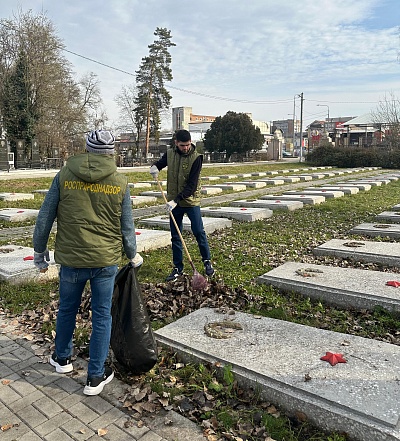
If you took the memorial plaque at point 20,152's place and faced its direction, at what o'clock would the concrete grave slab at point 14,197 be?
The concrete grave slab is roughly at 12 o'clock from the memorial plaque.

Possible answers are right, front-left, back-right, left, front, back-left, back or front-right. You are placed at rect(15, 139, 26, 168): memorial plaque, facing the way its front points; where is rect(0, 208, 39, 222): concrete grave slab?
front

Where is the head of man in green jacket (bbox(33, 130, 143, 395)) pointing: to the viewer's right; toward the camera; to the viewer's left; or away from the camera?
away from the camera

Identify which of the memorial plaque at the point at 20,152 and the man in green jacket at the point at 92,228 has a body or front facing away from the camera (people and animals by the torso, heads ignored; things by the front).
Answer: the man in green jacket

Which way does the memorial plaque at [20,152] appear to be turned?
toward the camera

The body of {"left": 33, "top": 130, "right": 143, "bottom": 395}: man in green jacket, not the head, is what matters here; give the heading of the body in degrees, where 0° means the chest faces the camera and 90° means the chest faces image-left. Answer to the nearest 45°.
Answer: approximately 180°

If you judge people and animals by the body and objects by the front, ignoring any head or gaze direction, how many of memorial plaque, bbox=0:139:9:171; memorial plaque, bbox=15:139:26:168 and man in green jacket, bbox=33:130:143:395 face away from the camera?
1

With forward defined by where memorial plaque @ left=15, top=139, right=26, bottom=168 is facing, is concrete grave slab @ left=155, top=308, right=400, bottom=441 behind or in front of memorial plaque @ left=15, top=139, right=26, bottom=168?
in front

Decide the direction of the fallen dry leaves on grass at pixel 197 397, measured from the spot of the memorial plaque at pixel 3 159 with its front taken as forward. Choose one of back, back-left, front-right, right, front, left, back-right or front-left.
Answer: front

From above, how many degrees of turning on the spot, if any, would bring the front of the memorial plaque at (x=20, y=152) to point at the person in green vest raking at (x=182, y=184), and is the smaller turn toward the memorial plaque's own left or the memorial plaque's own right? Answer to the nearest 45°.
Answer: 0° — it already faces them

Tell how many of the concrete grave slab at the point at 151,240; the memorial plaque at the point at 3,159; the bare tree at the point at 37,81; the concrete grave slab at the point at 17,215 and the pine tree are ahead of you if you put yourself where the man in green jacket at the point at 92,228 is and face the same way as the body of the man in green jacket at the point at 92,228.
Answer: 5

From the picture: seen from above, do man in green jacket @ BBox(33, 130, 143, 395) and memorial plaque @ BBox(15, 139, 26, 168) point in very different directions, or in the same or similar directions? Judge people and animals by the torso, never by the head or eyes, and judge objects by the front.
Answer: very different directions
